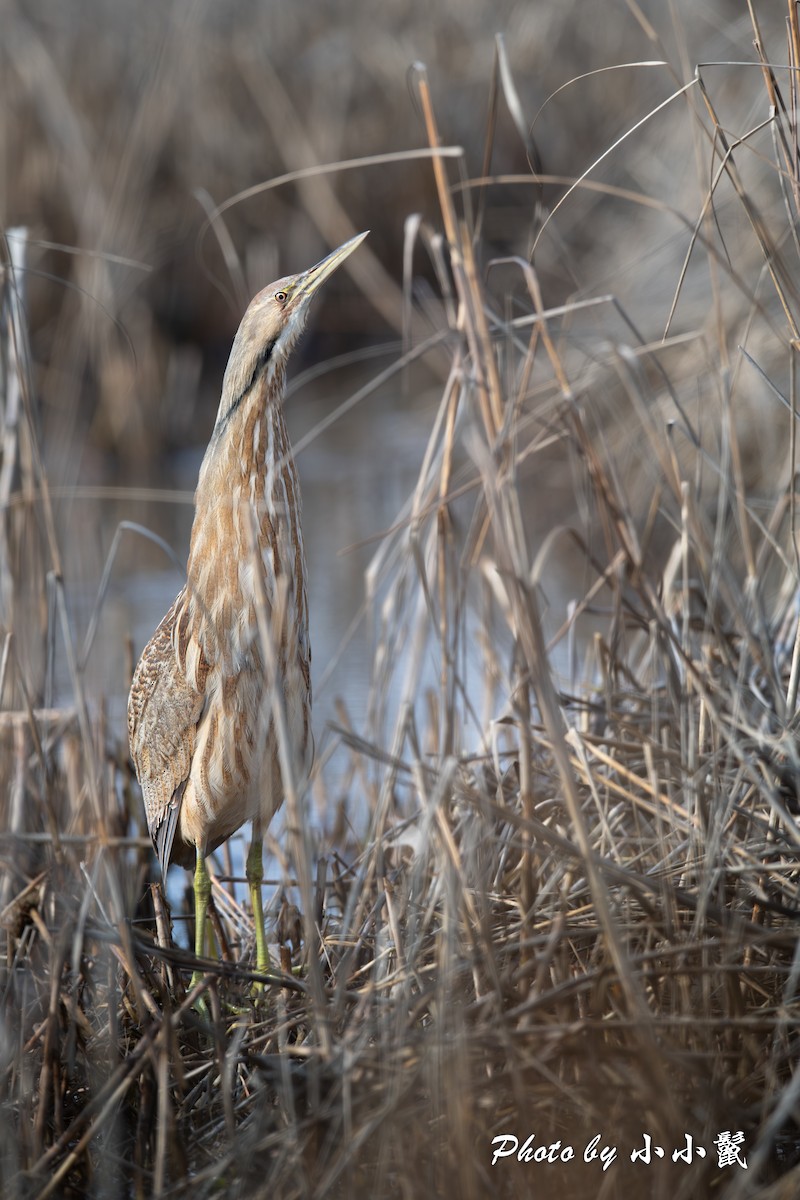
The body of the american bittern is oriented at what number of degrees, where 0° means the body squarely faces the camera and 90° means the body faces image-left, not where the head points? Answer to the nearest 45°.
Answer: approximately 315°
